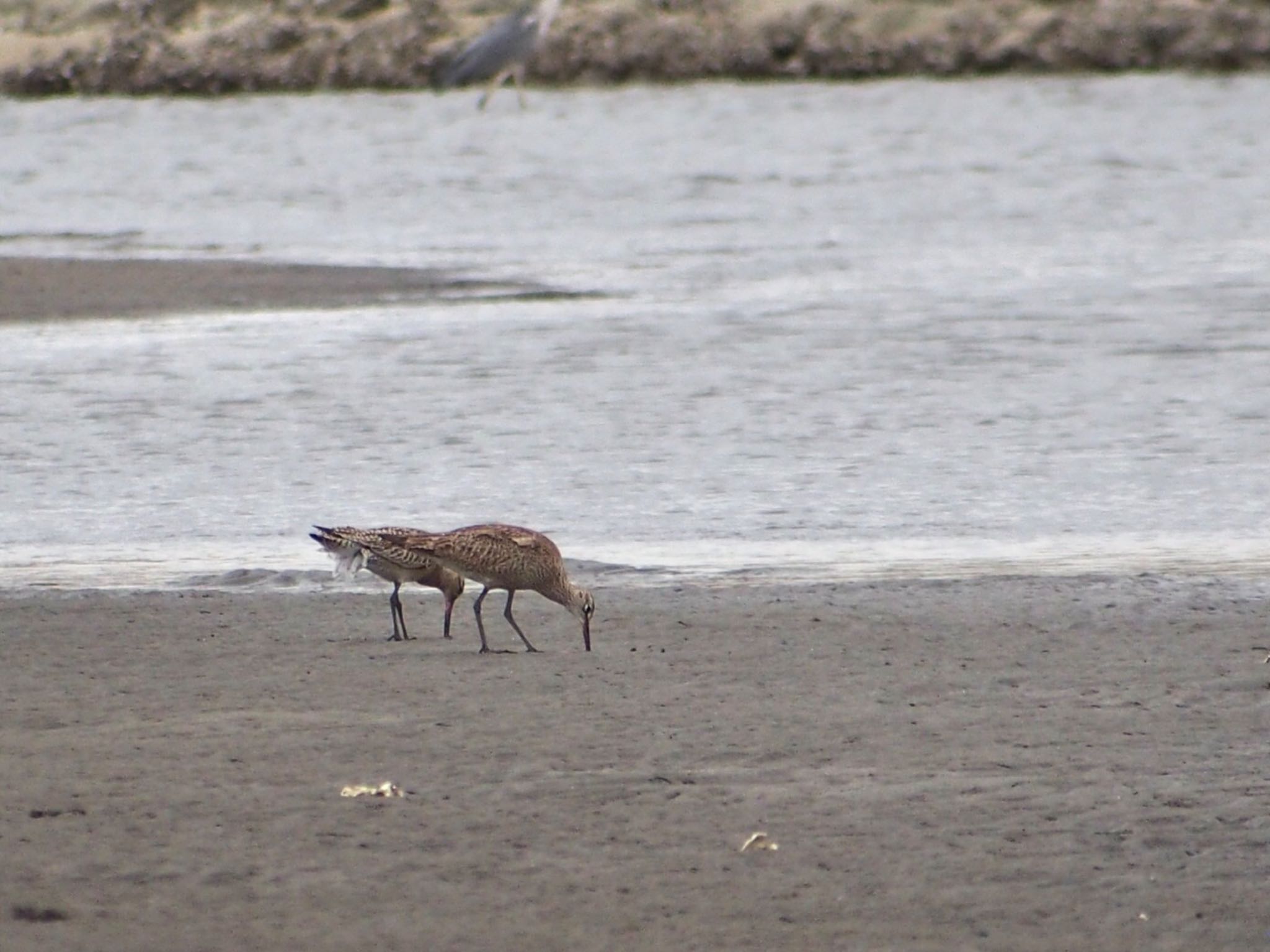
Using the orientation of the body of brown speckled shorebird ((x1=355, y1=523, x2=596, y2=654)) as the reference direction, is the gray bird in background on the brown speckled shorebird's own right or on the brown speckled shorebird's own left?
on the brown speckled shorebird's own left

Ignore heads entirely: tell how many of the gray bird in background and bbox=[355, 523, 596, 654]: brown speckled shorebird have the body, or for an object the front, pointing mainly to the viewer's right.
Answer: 2

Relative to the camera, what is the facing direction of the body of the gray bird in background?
to the viewer's right

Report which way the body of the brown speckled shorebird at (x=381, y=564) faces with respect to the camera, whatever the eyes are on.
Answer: to the viewer's right

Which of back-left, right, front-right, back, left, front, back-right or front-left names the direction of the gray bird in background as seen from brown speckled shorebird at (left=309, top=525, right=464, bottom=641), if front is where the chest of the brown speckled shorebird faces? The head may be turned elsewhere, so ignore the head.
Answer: left

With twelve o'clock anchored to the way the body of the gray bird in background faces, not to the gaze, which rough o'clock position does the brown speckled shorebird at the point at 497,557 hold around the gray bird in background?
The brown speckled shorebird is roughly at 3 o'clock from the gray bird in background.

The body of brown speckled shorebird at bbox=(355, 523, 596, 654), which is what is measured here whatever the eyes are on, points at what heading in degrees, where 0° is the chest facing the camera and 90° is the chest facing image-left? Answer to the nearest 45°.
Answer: approximately 270°
